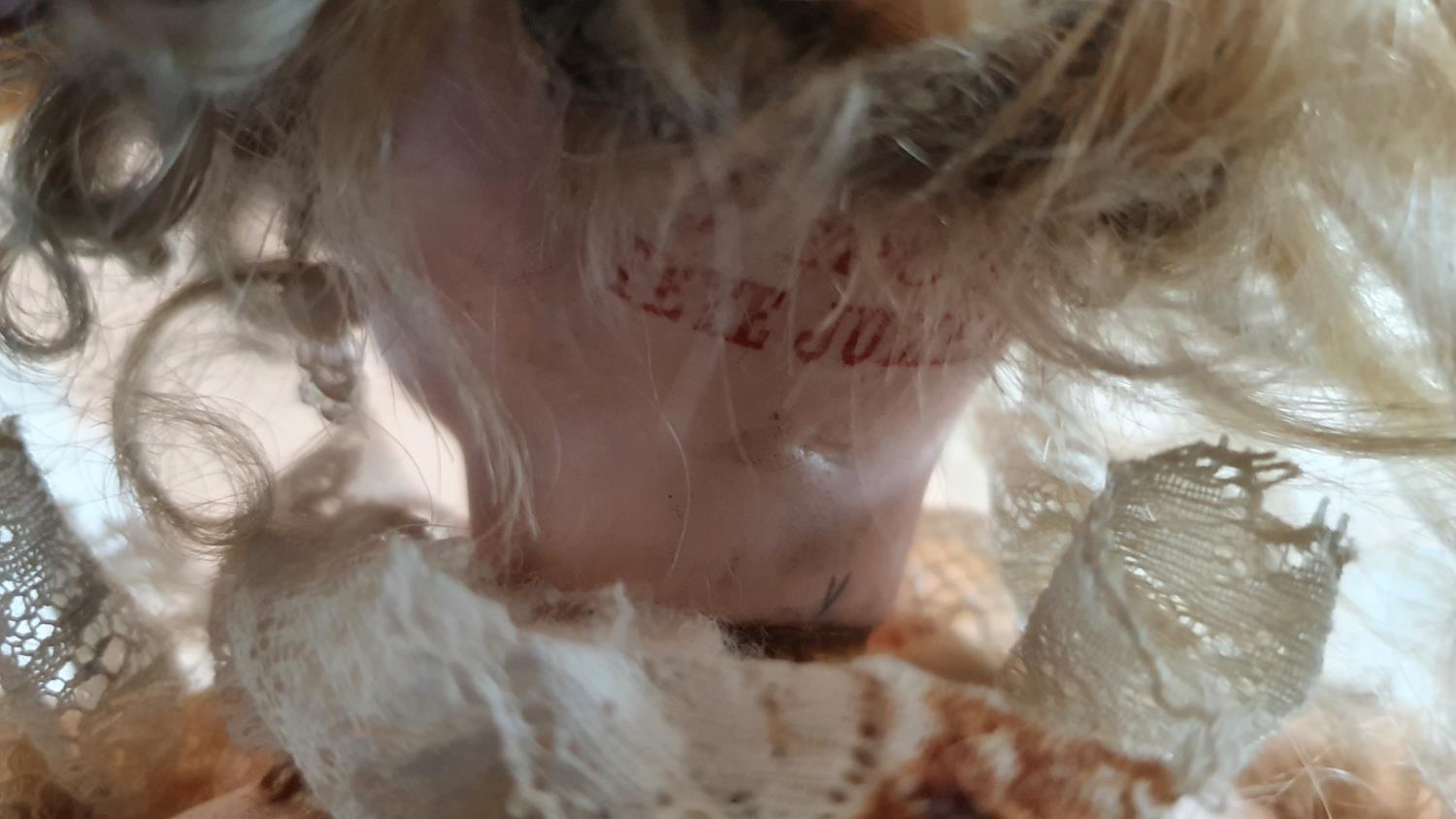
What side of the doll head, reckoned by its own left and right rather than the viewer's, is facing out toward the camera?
back
